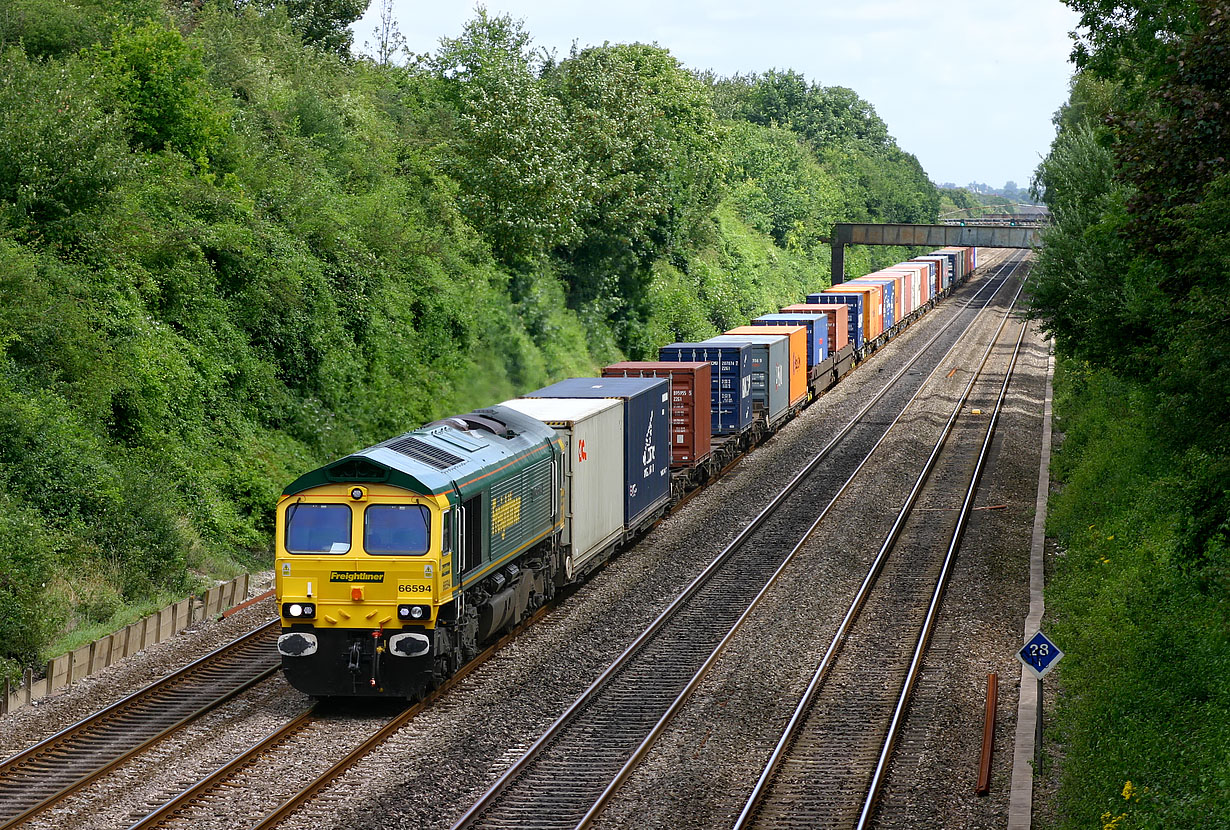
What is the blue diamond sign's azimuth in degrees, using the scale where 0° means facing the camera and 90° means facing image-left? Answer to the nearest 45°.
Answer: approximately 0°

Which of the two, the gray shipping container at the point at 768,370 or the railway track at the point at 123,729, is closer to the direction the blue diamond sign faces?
the railway track

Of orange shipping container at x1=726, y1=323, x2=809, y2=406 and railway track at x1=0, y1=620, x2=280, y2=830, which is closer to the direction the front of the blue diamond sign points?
the railway track

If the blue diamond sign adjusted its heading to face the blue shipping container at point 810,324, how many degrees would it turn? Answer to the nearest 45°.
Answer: approximately 180°

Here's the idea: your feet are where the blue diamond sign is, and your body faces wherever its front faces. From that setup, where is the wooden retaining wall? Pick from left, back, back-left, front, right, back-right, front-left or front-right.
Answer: right

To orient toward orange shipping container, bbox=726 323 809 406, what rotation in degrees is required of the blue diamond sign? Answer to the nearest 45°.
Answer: approximately 180°

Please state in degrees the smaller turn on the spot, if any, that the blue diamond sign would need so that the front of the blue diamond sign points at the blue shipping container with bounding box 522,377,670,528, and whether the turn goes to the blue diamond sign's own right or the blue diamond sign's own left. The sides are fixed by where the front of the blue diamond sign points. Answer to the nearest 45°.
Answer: approximately 135° to the blue diamond sign's own right

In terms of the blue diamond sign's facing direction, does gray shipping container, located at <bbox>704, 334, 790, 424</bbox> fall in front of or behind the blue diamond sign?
behind

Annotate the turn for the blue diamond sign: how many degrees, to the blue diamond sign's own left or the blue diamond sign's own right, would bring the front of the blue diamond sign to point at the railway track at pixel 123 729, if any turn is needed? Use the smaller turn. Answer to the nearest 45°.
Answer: approximately 90° to the blue diamond sign's own right

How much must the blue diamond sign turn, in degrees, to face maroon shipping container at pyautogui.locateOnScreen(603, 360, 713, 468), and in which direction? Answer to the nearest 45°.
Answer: approximately 135° to its right

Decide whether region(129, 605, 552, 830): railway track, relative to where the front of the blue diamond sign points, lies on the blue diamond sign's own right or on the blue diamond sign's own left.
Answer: on the blue diamond sign's own right
